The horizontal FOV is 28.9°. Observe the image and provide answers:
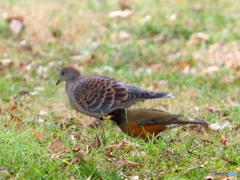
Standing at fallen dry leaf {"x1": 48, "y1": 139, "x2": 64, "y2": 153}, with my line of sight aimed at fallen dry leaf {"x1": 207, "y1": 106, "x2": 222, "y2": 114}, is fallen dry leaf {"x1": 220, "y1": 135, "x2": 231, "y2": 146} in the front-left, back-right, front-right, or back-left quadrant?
front-right

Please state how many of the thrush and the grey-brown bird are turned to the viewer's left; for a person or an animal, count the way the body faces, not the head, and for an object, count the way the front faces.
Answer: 2

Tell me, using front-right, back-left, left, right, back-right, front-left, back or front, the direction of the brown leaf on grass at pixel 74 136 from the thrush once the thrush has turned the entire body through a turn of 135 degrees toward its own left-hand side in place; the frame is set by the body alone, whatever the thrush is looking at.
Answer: back-right

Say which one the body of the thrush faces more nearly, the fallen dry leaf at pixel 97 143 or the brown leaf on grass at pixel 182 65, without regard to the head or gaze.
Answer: the fallen dry leaf

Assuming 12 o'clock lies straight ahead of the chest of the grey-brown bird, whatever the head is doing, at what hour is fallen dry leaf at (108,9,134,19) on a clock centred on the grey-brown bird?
The fallen dry leaf is roughly at 3 o'clock from the grey-brown bird.

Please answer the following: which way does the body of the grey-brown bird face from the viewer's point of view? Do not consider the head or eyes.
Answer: to the viewer's left

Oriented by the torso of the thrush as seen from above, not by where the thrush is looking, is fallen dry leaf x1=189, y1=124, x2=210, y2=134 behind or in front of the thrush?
behind

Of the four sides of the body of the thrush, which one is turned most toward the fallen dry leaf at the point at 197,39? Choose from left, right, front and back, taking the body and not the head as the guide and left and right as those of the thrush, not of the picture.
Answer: right

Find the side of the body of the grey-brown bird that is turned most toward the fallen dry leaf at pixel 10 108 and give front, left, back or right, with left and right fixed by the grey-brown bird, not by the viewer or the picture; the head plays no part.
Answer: front

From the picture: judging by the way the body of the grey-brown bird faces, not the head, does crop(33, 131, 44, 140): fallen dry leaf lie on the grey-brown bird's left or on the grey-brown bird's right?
on the grey-brown bird's left

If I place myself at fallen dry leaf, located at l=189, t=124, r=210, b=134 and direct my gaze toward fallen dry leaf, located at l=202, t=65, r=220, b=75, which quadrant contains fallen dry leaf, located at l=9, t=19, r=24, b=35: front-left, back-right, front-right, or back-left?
front-left

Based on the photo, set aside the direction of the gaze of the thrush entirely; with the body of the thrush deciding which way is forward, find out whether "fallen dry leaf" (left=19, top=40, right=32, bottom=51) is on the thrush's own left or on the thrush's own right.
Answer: on the thrush's own right

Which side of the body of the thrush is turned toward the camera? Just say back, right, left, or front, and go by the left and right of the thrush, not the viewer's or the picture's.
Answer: left

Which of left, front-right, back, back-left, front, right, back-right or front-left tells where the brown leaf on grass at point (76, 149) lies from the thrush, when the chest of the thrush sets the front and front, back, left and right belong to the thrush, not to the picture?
front-left
